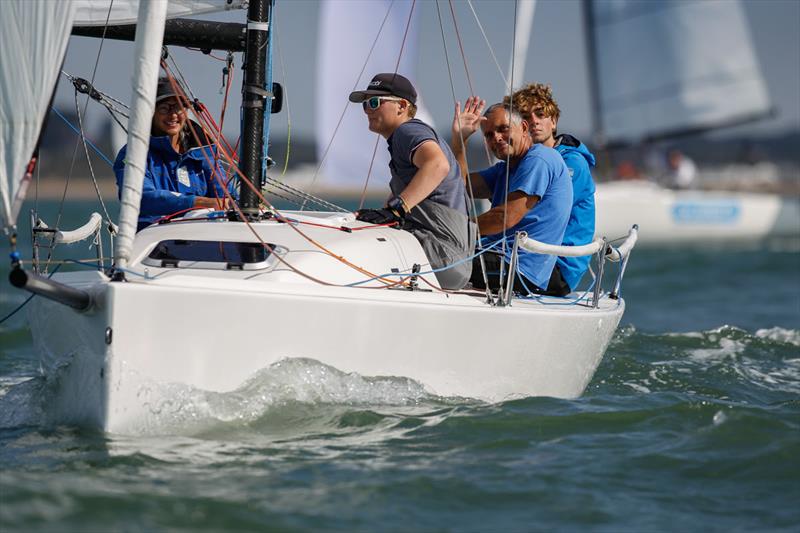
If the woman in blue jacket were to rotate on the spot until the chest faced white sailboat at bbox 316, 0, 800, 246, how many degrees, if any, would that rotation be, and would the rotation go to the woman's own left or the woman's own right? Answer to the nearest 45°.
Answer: approximately 135° to the woman's own left

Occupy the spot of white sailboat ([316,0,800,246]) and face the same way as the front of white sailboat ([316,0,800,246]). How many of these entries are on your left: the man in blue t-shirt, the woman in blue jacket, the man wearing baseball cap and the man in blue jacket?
4

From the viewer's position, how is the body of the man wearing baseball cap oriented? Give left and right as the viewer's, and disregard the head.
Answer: facing to the left of the viewer

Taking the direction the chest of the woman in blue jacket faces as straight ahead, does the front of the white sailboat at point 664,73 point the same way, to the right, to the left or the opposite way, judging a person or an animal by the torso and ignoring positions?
to the right

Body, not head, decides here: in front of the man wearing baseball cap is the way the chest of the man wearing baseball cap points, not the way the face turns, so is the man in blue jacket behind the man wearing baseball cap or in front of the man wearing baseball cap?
behind

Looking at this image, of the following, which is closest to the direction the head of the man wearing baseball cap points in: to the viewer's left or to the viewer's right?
to the viewer's left

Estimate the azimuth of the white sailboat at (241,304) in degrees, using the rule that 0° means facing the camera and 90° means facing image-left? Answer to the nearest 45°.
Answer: approximately 45°

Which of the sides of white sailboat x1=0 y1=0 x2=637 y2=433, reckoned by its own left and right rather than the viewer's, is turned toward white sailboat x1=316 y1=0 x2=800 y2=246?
back

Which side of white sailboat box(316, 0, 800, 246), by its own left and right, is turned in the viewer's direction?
left
